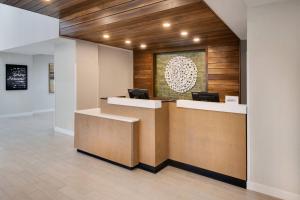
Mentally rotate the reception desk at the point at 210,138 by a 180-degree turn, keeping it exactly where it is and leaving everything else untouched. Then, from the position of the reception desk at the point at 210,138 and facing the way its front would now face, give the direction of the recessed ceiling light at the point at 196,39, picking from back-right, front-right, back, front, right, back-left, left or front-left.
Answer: front-left

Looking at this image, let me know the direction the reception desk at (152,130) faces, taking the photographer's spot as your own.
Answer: facing the viewer and to the left of the viewer

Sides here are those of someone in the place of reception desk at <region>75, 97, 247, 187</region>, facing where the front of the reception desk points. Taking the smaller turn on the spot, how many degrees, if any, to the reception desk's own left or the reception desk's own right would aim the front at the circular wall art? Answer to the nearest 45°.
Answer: approximately 135° to the reception desk's own right

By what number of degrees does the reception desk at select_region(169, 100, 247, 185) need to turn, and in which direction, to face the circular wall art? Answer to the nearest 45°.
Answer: approximately 135° to its right

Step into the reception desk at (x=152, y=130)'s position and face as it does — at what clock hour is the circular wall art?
The circular wall art is roughly at 5 o'clock from the reception desk.

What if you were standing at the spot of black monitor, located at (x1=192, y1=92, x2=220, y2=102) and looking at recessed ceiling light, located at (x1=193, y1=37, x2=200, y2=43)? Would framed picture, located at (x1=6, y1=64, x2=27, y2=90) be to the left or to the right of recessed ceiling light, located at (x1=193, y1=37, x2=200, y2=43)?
left

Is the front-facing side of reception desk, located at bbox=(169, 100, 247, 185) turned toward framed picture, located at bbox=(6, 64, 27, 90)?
no

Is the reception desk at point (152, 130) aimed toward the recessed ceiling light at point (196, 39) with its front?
no

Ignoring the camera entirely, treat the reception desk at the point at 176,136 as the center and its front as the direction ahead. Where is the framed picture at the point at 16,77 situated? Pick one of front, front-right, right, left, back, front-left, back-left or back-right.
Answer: right
